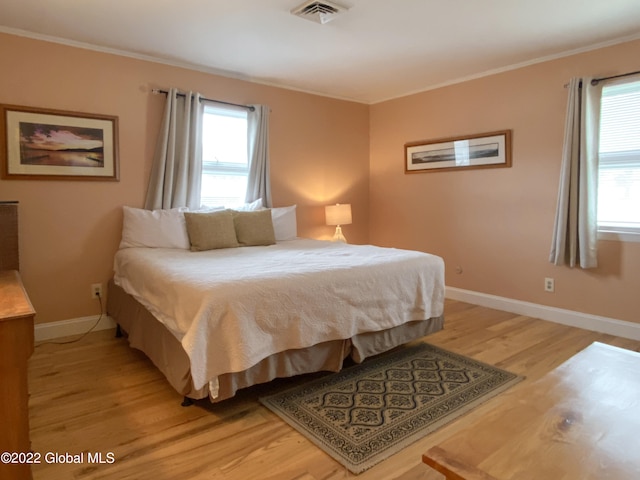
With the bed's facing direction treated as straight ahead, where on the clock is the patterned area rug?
The patterned area rug is roughly at 11 o'clock from the bed.

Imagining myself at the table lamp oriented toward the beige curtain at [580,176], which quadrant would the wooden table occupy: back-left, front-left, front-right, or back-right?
front-right

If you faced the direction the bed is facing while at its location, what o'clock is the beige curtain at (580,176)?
The beige curtain is roughly at 10 o'clock from the bed.

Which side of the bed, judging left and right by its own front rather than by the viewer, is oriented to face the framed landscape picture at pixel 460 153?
left

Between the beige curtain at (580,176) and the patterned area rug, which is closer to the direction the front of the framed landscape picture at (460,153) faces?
the patterned area rug

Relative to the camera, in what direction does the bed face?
facing the viewer and to the right of the viewer

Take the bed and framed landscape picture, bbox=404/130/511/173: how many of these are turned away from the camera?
0

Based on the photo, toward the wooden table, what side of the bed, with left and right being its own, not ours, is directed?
front

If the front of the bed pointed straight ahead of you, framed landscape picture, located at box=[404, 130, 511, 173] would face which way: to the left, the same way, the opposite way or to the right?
to the right

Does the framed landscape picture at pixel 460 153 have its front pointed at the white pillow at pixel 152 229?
yes

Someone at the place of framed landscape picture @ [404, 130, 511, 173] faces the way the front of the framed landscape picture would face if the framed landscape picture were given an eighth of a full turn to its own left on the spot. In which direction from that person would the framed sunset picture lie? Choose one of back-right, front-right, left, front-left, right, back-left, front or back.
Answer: front-right

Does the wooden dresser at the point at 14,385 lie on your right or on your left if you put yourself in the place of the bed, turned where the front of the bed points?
on your right

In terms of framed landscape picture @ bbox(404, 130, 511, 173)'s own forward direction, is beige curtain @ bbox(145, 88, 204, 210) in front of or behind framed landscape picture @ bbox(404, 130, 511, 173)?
in front

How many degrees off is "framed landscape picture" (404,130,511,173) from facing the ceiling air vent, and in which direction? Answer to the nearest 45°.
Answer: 0° — it already faces it

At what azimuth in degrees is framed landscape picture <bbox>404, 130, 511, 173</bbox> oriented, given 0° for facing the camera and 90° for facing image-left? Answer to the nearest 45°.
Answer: approximately 45°

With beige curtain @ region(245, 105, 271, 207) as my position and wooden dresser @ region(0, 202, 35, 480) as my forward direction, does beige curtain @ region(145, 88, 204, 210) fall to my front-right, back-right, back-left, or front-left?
front-right

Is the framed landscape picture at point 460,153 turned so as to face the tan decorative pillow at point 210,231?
yes

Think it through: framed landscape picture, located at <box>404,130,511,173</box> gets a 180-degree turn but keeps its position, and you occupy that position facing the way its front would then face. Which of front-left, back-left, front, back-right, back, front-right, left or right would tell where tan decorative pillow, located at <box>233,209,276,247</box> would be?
back
